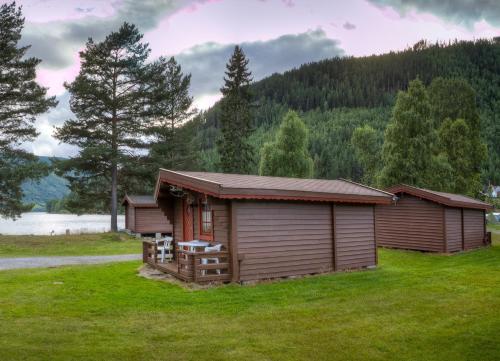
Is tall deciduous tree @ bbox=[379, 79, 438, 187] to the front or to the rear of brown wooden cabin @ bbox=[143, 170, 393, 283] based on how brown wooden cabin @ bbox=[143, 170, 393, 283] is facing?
to the rear

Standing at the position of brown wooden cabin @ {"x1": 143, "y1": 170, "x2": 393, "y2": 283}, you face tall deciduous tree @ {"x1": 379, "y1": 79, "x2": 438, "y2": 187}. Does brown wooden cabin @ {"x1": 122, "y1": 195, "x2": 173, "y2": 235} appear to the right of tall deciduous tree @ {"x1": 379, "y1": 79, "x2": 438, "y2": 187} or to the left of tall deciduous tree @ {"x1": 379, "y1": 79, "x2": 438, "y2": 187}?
left

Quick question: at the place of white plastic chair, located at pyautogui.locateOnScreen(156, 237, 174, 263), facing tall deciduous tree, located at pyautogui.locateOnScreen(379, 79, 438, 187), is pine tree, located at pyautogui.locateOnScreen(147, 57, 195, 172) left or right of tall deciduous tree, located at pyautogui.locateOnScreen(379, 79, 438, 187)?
left

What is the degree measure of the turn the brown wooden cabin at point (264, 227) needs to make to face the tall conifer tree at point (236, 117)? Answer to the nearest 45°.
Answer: approximately 135° to its right

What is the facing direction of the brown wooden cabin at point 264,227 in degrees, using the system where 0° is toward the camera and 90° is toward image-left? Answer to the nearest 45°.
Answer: approximately 45°

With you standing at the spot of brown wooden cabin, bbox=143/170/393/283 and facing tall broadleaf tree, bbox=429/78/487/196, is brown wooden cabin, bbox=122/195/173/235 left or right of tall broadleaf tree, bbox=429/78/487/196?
left

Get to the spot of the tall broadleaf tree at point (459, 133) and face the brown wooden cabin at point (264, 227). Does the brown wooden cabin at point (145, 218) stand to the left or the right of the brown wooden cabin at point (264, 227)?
right

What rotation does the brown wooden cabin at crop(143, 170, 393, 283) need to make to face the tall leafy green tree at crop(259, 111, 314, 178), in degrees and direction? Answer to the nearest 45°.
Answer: approximately 135° to its right
